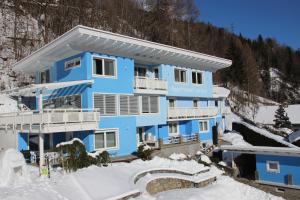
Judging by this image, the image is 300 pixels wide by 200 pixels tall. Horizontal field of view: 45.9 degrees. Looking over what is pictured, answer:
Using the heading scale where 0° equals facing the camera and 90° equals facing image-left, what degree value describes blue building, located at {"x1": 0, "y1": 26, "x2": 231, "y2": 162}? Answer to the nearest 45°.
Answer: approximately 315°

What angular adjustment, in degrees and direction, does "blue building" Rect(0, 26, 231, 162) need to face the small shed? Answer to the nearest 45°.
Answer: approximately 45° to its left

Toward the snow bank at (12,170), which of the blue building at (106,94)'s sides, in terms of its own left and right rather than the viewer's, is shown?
right
